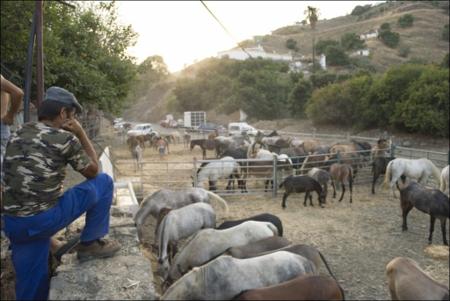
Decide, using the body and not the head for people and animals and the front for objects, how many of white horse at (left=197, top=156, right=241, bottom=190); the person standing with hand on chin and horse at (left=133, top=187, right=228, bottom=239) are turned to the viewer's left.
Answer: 2

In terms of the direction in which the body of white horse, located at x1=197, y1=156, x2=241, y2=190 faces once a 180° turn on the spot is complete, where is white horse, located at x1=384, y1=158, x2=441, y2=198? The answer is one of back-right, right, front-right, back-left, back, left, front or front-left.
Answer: front

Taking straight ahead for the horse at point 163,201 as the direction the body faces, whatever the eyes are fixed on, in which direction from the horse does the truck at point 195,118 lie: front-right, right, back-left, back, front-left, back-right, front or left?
right

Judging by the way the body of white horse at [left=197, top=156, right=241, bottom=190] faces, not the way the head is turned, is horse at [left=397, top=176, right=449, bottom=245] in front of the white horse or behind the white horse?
behind

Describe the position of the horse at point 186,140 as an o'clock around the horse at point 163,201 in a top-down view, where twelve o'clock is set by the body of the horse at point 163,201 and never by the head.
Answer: the horse at point 186,140 is roughly at 3 o'clock from the horse at point 163,201.

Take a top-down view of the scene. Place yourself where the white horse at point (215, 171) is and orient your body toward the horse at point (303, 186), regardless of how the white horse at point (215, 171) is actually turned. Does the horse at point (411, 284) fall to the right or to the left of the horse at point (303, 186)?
right

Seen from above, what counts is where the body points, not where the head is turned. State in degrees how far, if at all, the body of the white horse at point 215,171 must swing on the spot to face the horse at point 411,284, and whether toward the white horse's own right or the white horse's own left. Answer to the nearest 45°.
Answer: approximately 90° to the white horse's own left

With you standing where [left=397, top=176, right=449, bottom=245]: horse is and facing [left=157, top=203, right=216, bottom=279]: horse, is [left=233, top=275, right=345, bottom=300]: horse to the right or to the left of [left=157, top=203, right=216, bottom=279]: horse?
left

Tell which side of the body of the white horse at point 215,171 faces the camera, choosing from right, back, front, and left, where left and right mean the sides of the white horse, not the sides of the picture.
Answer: left

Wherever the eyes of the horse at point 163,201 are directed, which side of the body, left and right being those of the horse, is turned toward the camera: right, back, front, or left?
left

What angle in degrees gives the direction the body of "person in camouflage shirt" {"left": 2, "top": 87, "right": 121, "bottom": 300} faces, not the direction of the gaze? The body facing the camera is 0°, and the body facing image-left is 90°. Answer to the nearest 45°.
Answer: approximately 225°

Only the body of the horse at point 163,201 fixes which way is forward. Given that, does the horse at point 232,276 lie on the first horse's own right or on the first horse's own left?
on the first horse's own left

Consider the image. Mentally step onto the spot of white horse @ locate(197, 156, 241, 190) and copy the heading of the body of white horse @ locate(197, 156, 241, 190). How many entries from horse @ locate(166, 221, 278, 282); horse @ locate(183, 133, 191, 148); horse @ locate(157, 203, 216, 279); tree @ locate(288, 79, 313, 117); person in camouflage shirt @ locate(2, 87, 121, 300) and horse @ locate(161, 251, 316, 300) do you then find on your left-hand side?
4

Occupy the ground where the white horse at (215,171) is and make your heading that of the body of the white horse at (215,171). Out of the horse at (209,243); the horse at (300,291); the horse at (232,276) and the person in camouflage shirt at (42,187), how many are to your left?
4
